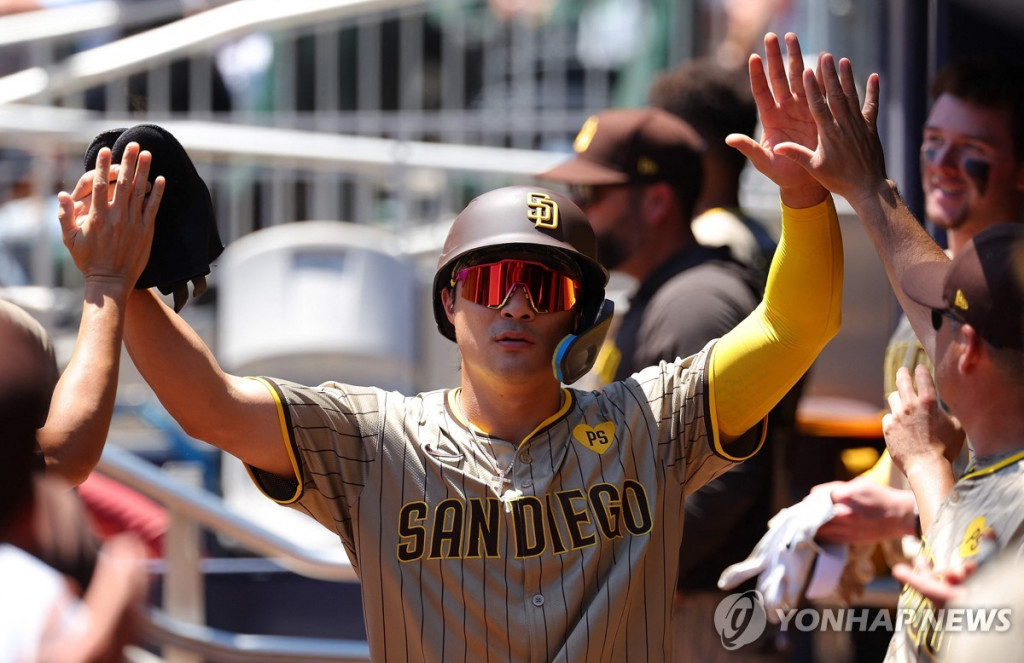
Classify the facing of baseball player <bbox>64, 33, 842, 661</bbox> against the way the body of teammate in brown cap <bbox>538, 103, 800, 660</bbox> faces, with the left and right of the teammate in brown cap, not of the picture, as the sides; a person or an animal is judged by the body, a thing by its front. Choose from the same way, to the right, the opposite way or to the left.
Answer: to the left

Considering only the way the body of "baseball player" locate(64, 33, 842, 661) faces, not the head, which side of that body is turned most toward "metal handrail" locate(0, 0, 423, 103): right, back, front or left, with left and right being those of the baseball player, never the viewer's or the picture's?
back

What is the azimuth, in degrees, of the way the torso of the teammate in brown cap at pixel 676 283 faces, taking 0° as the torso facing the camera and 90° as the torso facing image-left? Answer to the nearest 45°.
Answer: approximately 90°

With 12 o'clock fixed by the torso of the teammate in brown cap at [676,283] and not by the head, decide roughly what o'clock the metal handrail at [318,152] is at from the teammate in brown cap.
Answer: The metal handrail is roughly at 2 o'clock from the teammate in brown cap.

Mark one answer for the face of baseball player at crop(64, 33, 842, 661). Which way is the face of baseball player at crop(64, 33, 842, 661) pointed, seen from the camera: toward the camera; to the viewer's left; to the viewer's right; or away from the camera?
toward the camera

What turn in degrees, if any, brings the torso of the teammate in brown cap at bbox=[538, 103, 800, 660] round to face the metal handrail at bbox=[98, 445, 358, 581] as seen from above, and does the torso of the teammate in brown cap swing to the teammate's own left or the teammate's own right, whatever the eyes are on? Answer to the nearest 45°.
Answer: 0° — they already face it

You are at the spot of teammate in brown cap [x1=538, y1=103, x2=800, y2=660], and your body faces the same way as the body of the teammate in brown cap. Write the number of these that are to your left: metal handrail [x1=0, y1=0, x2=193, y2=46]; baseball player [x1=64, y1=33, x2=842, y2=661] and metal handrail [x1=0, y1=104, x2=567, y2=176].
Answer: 1

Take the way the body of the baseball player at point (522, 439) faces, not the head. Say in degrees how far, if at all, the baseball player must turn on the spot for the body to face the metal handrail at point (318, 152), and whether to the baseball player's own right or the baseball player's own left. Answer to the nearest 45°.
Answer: approximately 180°

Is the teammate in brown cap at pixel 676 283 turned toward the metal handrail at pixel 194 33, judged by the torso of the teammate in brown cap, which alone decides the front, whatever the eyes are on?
no

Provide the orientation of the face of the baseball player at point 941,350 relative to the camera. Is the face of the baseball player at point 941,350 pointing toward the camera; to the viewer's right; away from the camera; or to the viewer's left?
to the viewer's left

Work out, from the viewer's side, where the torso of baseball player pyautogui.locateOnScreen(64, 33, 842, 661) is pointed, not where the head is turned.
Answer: toward the camera

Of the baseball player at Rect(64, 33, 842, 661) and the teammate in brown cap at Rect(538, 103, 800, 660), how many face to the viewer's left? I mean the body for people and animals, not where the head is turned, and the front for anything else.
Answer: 1

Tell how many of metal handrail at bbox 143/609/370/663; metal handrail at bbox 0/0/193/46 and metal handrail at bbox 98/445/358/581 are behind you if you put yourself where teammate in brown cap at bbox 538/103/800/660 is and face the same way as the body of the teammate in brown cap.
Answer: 0

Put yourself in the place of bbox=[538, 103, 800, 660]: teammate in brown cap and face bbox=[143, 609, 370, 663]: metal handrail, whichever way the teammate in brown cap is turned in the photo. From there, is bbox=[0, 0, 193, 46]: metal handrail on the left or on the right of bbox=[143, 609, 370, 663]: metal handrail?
right
